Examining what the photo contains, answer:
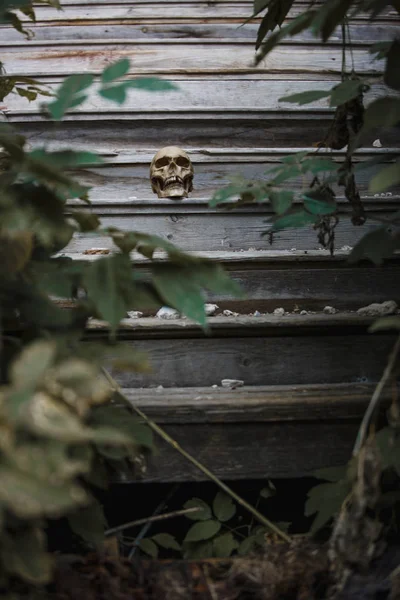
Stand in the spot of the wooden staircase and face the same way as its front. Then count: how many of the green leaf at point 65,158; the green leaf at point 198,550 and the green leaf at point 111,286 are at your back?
0

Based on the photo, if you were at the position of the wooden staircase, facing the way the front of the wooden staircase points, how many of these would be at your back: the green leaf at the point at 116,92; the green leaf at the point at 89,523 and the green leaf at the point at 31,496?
0

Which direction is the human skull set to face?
toward the camera

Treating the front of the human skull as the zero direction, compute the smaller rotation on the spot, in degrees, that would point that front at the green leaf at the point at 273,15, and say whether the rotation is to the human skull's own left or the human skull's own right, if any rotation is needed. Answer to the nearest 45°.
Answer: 0° — it already faces it

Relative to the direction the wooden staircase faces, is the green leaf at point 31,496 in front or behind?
in front

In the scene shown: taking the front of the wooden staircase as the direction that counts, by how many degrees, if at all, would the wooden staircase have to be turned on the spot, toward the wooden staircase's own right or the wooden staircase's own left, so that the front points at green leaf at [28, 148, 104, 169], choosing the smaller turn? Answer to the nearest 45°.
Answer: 0° — it already faces it

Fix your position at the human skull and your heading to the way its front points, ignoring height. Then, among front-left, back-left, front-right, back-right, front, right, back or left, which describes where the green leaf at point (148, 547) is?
front

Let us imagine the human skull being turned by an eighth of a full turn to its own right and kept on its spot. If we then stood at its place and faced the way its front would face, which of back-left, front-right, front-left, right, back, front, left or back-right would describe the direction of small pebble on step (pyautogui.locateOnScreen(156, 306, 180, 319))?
front-left

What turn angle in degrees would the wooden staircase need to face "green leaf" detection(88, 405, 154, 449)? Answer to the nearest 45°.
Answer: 0° — it already faces it

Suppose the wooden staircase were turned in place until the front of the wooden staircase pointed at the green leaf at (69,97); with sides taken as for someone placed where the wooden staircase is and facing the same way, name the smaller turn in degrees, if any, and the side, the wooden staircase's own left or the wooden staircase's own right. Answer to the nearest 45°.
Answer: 0° — it already faces it

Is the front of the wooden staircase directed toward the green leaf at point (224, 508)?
yes

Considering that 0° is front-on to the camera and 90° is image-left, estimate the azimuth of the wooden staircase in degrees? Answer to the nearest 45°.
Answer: approximately 0°

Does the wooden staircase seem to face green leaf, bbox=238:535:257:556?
yes

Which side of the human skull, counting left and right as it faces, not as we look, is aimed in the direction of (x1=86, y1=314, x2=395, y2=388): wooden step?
front

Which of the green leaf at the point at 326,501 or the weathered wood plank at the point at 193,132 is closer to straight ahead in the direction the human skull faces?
the green leaf

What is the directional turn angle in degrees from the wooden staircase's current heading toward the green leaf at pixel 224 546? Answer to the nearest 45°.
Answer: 0° — it already faces it

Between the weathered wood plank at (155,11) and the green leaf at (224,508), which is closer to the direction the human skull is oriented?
the green leaf

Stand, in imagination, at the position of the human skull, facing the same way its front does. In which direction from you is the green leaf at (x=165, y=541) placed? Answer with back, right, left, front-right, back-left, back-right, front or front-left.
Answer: front

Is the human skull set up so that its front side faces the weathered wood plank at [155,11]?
no

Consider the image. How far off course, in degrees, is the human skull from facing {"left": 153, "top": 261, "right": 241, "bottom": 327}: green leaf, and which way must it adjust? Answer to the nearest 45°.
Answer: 0° — it already faces it
